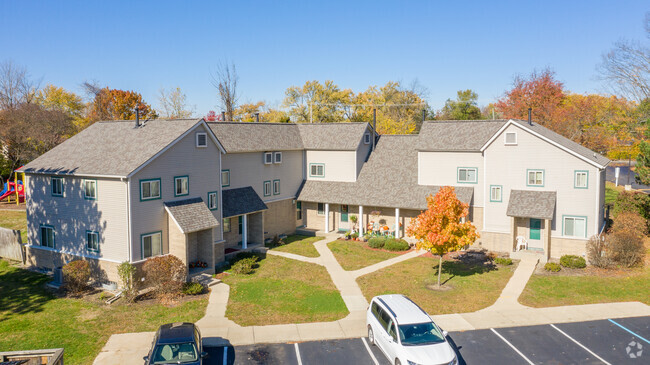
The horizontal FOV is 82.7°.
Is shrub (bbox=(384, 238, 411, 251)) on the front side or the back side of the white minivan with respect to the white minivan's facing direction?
on the back side

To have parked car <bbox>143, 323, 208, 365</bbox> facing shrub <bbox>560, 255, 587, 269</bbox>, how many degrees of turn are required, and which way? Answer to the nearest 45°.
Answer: approximately 90° to its left

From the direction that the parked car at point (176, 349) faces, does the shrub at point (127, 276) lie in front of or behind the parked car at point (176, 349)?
behind

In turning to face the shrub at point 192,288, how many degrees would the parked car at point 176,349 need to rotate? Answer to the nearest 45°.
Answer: approximately 180°

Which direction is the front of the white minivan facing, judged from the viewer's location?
facing the viewer and to the right of the viewer

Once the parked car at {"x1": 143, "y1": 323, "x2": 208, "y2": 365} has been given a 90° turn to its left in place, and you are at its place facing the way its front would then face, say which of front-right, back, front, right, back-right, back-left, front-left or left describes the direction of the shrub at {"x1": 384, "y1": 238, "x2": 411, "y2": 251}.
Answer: front-left

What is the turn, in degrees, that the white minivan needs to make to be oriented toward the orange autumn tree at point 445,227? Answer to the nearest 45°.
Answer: approximately 135° to its left

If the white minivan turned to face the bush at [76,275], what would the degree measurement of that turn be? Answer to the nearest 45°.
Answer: approximately 135° to its right

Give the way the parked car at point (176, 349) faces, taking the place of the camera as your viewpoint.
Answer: facing the viewer

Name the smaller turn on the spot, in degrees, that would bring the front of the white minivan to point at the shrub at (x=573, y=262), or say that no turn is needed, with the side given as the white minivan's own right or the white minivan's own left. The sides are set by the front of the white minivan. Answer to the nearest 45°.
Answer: approximately 90° to the white minivan's own left

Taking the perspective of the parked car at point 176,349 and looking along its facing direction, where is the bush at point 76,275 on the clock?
The bush is roughly at 5 o'clock from the parked car.

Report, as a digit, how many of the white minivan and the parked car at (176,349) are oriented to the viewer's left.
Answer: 0

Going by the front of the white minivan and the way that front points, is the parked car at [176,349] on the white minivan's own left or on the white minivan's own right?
on the white minivan's own right

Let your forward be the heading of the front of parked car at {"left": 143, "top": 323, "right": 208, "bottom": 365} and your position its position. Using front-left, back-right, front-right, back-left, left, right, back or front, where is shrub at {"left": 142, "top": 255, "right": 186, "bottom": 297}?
back
